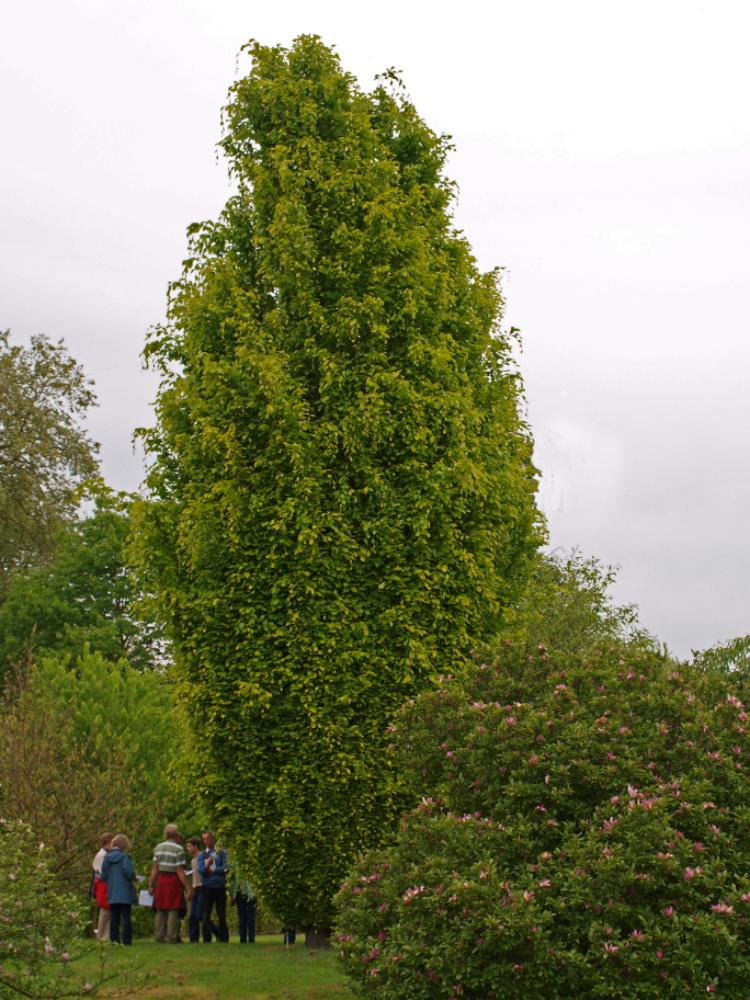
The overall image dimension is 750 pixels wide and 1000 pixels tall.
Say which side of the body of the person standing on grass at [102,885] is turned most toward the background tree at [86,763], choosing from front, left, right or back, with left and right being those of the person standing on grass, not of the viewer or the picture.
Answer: left

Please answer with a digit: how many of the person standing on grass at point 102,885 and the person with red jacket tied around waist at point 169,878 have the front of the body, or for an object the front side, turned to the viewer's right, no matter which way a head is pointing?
1

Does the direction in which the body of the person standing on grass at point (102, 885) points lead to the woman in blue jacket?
no

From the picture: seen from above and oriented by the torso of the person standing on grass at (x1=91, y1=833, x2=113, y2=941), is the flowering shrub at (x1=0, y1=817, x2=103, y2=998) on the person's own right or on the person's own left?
on the person's own right

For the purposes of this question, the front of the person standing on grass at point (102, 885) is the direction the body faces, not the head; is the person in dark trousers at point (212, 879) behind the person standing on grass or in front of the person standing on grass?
in front

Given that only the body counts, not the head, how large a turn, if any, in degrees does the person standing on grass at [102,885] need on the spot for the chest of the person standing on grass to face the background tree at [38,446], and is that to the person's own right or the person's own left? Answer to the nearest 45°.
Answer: approximately 90° to the person's own left

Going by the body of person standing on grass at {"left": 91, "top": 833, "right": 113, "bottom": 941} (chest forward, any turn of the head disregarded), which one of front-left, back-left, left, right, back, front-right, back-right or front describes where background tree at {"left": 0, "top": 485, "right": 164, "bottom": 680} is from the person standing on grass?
left

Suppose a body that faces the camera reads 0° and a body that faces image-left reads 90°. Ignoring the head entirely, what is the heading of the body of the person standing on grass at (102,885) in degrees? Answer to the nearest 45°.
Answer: approximately 270°

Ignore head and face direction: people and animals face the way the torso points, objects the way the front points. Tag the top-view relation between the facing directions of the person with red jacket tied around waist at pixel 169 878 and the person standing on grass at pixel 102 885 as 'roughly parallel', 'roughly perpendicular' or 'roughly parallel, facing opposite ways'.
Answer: roughly perpendicular
